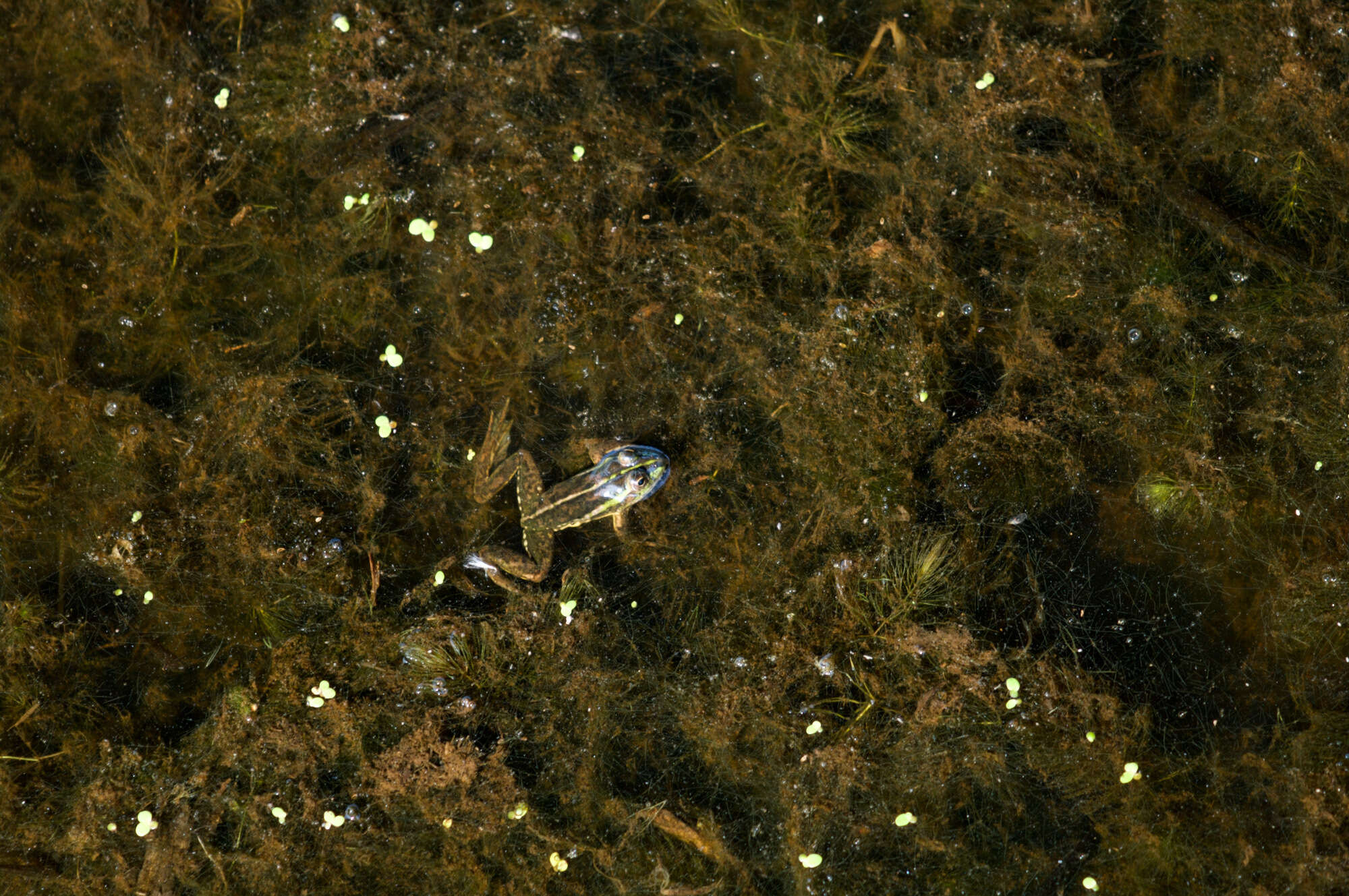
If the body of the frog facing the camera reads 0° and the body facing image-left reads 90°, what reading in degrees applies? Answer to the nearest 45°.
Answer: approximately 225°

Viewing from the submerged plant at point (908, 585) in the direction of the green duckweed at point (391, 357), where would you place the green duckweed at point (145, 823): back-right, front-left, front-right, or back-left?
front-left

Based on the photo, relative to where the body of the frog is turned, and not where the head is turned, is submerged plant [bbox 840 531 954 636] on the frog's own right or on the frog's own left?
on the frog's own right

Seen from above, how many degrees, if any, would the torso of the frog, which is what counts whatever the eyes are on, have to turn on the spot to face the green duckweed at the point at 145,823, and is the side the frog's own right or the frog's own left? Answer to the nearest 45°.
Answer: approximately 180°
